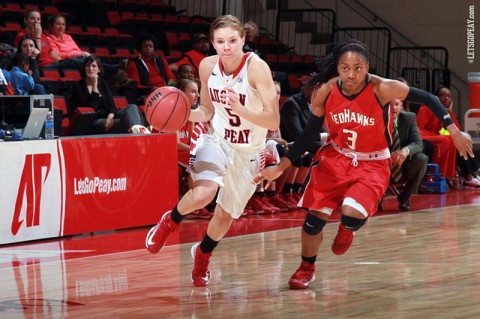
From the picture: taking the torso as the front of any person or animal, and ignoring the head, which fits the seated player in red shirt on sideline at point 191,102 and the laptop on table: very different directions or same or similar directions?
very different directions

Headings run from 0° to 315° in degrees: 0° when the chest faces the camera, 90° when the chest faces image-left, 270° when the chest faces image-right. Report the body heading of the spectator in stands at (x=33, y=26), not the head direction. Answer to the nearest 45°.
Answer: approximately 315°

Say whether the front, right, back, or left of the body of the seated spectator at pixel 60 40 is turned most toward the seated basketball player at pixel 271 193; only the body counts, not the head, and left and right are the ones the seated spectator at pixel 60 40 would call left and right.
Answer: front

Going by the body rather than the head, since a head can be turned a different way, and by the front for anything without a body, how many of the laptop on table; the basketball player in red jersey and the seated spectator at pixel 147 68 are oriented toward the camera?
2

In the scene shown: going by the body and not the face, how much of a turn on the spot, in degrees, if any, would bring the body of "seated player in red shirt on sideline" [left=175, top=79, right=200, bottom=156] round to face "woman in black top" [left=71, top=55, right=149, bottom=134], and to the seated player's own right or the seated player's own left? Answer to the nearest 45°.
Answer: approximately 135° to the seated player's own right

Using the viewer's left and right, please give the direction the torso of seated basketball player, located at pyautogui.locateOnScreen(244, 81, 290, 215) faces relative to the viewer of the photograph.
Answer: facing the viewer and to the left of the viewer

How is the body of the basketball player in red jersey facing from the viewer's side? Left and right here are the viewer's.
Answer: facing the viewer
